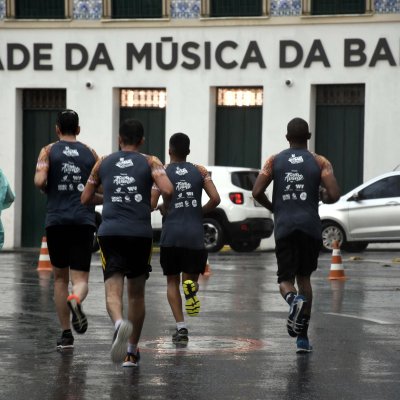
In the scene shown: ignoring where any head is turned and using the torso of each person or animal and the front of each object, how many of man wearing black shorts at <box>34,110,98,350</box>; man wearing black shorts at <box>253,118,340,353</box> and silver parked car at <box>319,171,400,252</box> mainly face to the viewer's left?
1

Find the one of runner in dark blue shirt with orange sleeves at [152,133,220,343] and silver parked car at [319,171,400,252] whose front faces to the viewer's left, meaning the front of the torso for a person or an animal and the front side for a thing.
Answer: the silver parked car

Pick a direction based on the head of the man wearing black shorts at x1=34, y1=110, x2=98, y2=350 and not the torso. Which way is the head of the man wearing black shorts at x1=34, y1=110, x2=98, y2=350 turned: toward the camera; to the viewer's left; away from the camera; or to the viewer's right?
away from the camera

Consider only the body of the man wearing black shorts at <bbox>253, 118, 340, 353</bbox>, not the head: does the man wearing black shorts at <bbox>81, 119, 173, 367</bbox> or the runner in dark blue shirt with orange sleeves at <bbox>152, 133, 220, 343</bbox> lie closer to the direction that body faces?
the runner in dark blue shirt with orange sleeves

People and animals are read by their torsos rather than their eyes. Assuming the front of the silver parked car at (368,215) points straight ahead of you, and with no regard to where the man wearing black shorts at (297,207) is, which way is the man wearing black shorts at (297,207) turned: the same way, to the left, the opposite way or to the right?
to the right

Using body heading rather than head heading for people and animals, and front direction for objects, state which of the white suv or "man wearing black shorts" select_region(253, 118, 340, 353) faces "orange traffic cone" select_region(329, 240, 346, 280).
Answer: the man wearing black shorts

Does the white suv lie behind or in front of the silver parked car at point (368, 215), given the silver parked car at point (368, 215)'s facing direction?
in front

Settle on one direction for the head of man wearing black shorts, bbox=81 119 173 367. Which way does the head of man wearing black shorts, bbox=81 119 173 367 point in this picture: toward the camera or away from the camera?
away from the camera

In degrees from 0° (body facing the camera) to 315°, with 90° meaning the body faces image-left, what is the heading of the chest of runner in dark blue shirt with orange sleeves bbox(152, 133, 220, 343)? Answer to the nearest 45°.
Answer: approximately 180°

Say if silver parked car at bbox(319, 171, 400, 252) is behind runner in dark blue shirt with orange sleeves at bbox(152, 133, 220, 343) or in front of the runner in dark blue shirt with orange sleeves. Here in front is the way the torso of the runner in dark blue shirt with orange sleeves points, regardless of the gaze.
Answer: in front

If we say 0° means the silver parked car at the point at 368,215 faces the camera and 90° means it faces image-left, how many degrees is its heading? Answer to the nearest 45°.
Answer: approximately 90°

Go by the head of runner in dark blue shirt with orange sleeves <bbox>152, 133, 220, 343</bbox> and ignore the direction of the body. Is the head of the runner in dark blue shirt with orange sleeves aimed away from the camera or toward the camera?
away from the camera

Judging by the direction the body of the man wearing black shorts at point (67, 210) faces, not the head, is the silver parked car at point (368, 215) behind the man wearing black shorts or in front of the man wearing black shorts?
in front

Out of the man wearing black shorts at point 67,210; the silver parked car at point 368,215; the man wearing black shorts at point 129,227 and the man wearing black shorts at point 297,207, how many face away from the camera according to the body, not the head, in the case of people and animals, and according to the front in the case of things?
3

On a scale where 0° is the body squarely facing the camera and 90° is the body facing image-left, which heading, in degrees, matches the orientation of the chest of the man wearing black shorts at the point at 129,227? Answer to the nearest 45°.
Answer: approximately 180°

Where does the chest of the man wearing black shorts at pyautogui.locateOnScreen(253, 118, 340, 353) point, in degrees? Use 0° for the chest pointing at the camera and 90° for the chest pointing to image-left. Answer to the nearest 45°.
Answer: approximately 180°

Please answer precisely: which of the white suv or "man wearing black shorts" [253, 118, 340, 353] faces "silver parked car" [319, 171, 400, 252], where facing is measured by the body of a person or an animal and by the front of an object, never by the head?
the man wearing black shorts

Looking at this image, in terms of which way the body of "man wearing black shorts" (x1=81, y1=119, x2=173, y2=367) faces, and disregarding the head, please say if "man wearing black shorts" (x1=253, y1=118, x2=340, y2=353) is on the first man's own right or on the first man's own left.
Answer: on the first man's own right
